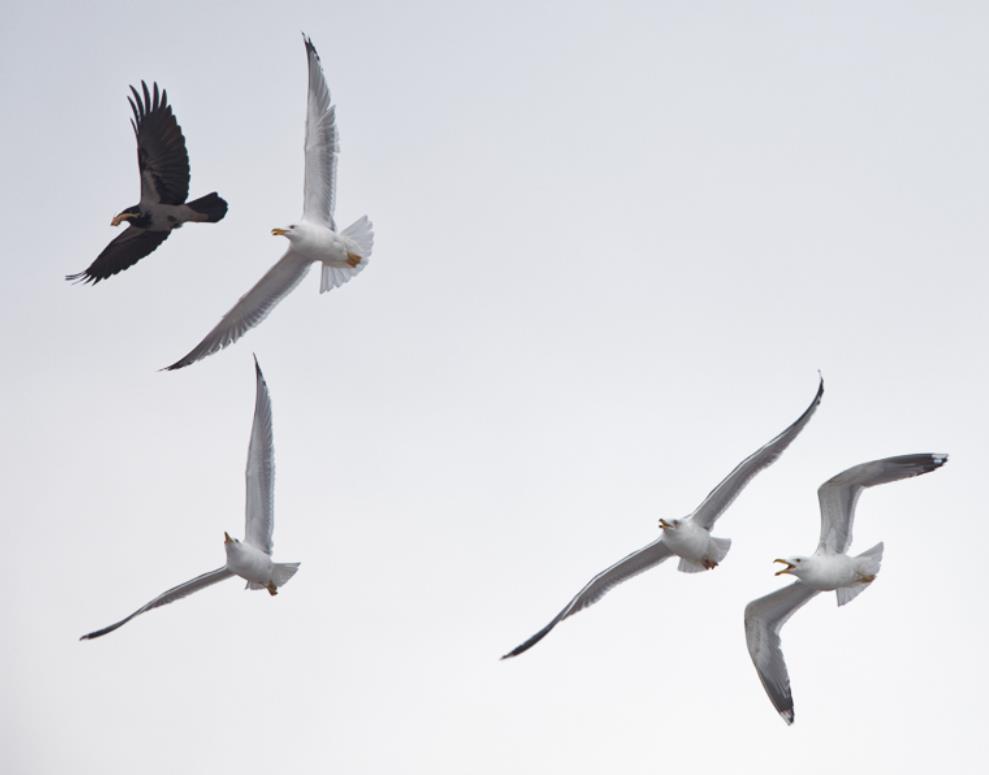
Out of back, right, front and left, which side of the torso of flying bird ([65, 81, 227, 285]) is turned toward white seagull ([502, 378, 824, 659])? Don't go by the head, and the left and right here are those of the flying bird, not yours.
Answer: back

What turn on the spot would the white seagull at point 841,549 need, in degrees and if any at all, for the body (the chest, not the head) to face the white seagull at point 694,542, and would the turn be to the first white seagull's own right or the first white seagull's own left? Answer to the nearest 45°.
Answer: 0° — it already faces it

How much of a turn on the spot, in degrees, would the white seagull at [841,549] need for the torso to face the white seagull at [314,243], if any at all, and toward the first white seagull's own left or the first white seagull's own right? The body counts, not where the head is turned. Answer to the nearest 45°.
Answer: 0° — it already faces it

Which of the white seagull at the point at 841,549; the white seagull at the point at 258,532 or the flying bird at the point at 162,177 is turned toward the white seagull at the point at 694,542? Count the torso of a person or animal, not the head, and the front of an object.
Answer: the white seagull at the point at 841,549

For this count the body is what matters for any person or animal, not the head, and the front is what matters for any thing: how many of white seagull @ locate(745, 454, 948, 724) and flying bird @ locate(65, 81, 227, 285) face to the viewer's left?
2

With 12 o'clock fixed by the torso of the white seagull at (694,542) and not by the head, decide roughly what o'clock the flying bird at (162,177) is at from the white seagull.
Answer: The flying bird is roughly at 1 o'clock from the white seagull.

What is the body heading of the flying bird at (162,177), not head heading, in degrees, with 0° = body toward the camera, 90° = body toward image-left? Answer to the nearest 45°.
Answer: approximately 90°

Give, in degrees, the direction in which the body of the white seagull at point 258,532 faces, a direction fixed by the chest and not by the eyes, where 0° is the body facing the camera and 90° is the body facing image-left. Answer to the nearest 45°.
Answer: approximately 45°

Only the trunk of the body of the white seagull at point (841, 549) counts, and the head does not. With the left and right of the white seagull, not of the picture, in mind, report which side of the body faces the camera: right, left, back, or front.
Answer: left
